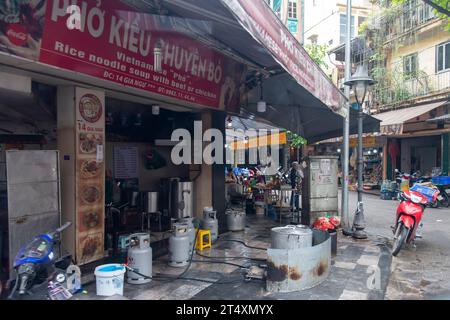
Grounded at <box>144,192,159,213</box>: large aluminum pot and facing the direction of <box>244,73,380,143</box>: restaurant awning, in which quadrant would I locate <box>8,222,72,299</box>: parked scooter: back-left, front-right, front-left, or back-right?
back-right

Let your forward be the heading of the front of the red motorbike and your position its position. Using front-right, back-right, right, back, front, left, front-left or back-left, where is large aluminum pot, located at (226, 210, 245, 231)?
front-right

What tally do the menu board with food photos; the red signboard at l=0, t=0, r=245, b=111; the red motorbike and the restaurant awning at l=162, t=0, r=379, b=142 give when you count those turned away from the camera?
0

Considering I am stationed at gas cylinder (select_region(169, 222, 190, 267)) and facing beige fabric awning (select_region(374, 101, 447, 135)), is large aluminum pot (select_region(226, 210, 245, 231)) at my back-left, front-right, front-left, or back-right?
front-left

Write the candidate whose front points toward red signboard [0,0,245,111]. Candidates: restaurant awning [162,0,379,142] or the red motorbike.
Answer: the red motorbike

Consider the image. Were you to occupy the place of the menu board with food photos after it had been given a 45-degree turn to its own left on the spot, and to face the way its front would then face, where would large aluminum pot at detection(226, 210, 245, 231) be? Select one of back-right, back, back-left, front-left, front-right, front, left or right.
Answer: front-left

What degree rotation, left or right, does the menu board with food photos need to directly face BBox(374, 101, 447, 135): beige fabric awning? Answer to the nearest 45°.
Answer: approximately 90° to its left

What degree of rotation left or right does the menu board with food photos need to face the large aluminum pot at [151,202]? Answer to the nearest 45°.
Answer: approximately 90° to its left

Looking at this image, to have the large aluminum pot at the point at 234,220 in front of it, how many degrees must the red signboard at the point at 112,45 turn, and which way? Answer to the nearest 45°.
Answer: approximately 90° to its left

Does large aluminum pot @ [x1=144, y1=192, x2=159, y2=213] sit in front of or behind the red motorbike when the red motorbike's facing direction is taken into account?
in front

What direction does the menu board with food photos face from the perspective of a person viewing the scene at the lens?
facing the viewer and to the right of the viewer

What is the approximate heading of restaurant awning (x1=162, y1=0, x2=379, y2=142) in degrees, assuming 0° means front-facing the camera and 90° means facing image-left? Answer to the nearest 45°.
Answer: approximately 315°

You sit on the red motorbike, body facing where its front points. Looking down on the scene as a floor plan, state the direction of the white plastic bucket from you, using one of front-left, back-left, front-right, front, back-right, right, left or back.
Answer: front

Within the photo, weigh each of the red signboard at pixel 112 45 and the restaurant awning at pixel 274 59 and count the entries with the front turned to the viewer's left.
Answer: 0

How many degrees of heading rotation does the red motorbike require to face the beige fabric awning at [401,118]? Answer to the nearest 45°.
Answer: approximately 135° to its right

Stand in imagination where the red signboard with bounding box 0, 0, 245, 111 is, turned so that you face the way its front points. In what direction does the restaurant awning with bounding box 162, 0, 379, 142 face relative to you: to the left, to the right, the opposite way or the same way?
the same way

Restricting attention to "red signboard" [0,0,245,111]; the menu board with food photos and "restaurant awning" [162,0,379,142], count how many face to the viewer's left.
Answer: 0
